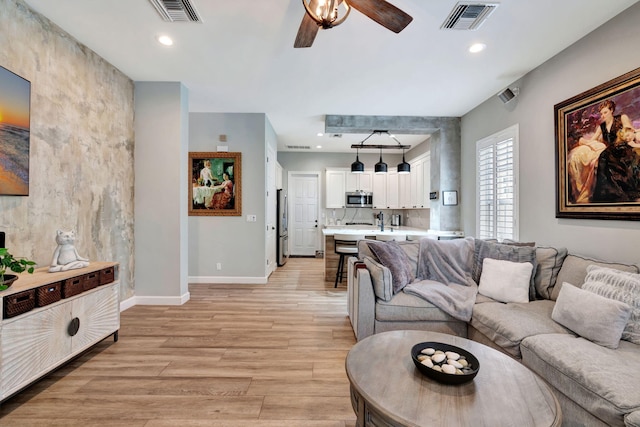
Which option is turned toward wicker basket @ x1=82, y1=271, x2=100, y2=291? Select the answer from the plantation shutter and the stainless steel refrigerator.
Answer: the plantation shutter

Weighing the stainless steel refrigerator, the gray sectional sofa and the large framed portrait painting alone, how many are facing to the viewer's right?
1

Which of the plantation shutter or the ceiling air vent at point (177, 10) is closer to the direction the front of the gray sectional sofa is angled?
the ceiling air vent

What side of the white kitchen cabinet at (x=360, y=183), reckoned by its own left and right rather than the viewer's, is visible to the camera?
front

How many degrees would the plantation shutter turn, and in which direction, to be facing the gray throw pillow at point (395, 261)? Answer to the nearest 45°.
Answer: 0° — it already faces it

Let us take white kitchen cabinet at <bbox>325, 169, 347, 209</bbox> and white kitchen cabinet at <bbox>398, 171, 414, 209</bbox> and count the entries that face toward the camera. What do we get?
2

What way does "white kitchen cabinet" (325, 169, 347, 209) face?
toward the camera

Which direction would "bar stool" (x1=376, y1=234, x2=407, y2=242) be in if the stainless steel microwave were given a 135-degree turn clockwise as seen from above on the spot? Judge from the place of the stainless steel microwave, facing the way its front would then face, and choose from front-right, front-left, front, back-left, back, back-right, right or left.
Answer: back-left

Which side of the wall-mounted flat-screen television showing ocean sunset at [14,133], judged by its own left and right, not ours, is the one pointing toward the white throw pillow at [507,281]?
front

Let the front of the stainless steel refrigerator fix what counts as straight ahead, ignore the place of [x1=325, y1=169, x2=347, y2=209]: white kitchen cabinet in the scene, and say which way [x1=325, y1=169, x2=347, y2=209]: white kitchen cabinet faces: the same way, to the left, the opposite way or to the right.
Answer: to the right

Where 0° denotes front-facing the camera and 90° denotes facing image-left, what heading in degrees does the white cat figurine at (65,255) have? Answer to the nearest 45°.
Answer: approximately 315°

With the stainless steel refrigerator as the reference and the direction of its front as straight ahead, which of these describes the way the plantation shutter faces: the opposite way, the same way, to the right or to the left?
the opposite way

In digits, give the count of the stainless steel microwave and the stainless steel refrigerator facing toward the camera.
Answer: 1

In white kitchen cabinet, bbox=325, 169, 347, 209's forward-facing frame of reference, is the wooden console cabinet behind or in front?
in front

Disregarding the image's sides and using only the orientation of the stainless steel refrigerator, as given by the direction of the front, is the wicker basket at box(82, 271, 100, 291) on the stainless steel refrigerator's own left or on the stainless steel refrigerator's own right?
on the stainless steel refrigerator's own right

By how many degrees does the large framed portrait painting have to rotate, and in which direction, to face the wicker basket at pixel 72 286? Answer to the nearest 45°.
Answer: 0° — it already faces it

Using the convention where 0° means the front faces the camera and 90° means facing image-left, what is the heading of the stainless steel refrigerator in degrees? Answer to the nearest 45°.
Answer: approximately 270°

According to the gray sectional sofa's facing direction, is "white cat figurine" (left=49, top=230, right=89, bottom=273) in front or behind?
in front

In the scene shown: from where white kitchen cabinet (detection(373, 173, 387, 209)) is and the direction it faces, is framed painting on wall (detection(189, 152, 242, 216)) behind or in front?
in front
